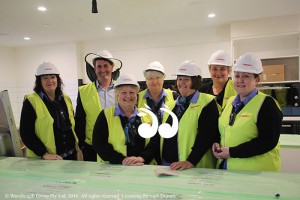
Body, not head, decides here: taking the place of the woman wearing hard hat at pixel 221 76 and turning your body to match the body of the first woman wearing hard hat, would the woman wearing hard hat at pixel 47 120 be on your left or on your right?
on your right

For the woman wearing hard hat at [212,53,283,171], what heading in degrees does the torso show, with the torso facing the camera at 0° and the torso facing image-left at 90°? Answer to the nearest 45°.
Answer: approximately 45°

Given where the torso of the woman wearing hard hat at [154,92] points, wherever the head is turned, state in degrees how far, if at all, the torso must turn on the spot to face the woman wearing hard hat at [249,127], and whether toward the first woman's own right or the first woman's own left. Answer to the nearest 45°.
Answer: approximately 45° to the first woman's own left

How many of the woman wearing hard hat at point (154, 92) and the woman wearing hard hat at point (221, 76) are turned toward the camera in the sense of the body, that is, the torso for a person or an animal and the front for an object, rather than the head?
2

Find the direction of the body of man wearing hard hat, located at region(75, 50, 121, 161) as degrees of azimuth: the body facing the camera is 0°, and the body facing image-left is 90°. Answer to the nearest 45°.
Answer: approximately 315°
